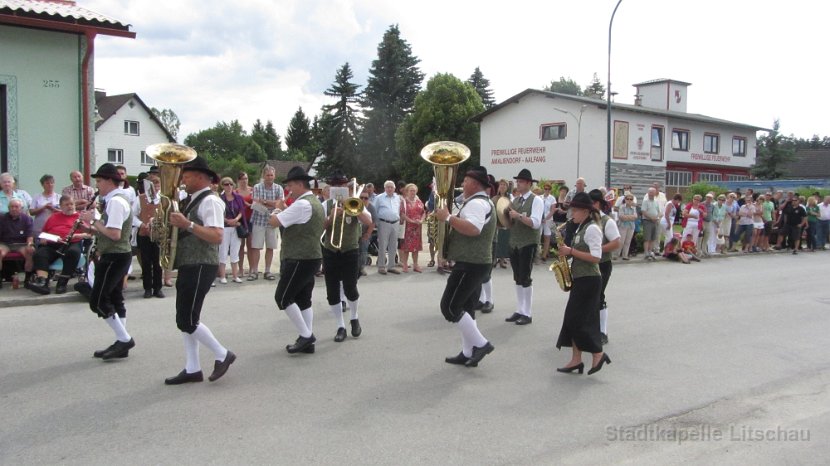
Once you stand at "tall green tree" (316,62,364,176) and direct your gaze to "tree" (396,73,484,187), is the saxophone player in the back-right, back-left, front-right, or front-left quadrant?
front-right

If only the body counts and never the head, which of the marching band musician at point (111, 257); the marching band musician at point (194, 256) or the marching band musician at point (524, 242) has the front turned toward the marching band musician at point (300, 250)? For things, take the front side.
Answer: the marching band musician at point (524, 242)

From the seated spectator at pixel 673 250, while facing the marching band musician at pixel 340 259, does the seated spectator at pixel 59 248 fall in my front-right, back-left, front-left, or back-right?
front-right

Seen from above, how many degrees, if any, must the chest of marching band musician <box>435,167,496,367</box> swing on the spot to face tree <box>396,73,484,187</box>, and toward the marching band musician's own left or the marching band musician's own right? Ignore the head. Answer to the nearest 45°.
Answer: approximately 90° to the marching band musician's own right

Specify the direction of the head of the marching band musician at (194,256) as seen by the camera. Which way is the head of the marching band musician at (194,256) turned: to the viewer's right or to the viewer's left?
to the viewer's left

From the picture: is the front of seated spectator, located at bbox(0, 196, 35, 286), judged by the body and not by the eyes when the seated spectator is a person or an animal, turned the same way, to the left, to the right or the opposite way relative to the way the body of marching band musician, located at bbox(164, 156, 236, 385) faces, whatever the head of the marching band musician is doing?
to the left

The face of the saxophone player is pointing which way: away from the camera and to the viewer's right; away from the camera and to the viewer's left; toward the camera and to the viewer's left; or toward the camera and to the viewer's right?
toward the camera and to the viewer's left

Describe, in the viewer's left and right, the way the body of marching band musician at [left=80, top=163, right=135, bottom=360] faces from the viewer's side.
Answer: facing to the left of the viewer

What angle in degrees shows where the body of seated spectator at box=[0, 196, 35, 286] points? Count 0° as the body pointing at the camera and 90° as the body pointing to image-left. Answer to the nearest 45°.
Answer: approximately 0°

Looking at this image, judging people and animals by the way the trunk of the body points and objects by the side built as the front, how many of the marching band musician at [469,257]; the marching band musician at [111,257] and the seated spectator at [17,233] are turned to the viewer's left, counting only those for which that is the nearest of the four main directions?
2

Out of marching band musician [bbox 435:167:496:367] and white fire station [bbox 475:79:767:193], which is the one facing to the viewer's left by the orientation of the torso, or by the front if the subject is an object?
the marching band musician

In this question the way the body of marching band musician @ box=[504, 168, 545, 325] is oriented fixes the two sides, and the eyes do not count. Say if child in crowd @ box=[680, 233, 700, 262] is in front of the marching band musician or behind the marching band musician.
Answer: behind

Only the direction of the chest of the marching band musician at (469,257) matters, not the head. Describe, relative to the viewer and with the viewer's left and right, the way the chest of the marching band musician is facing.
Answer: facing to the left of the viewer

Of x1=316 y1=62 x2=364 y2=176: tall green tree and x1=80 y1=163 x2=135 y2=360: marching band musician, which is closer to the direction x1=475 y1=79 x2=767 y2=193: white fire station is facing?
the marching band musician

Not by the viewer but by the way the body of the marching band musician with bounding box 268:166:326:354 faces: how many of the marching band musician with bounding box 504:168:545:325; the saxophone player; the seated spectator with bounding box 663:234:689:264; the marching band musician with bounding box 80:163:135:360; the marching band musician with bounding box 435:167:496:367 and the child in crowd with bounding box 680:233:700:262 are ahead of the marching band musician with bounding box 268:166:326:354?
1

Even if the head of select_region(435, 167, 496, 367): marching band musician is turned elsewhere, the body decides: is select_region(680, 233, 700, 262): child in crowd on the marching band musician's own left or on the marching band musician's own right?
on the marching band musician's own right

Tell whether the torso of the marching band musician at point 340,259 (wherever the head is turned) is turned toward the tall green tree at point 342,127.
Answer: no

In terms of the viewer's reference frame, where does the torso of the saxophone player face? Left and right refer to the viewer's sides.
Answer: facing to the left of the viewer

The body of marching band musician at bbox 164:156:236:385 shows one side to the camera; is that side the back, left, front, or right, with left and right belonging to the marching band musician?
left
